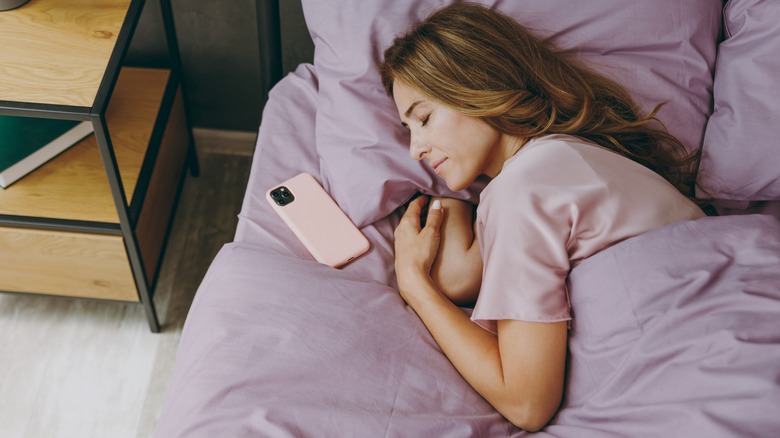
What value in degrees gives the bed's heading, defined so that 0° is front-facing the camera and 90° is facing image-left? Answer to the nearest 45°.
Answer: approximately 0°

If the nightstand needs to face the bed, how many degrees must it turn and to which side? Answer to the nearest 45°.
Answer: approximately 45° to its left

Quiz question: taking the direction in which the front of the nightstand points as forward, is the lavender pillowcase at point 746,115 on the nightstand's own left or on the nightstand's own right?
on the nightstand's own left

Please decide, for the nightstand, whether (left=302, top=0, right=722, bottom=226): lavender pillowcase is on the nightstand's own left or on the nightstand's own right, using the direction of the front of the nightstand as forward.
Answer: on the nightstand's own left

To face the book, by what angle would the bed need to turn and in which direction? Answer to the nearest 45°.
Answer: approximately 90° to its right

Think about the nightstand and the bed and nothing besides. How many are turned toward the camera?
2

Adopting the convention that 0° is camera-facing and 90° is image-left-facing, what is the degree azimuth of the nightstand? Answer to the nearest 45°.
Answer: approximately 0°

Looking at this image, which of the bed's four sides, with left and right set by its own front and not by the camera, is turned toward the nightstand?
right
